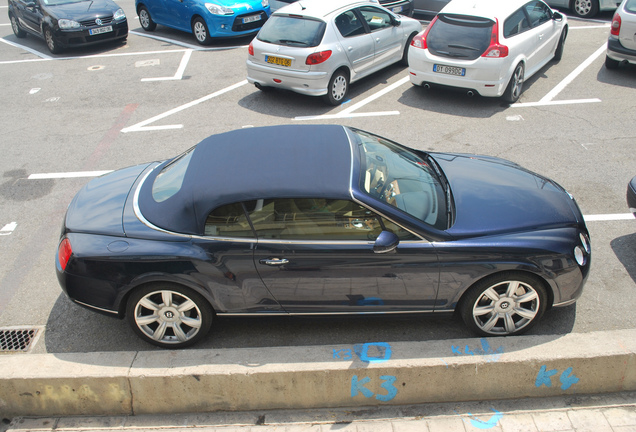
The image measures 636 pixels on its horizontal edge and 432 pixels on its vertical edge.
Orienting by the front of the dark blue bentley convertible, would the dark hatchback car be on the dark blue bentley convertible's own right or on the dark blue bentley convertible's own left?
on the dark blue bentley convertible's own left

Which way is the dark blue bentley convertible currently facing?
to the viewer's right

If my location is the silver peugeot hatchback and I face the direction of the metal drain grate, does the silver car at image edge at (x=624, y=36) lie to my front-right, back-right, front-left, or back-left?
back-left

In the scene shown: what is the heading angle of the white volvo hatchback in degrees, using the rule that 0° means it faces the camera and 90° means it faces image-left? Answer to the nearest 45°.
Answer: approximately 225°

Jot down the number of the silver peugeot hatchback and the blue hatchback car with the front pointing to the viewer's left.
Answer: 0

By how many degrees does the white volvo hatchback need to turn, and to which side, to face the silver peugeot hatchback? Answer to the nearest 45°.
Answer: approximately 135° to its left

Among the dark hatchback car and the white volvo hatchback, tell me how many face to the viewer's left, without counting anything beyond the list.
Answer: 0

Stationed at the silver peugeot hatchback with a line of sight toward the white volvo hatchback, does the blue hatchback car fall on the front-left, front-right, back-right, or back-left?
back-left

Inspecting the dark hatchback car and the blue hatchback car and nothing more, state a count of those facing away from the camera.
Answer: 0

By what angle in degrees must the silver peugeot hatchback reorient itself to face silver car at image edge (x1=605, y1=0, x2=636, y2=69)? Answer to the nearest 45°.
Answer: approximately 45° to its right

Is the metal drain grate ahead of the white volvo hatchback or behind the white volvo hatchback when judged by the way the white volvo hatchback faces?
behind

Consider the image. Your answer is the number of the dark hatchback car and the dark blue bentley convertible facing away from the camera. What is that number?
0

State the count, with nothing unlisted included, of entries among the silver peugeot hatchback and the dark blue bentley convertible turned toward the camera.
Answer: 0

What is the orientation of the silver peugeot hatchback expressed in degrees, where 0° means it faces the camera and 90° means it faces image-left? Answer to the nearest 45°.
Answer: approximately 225°

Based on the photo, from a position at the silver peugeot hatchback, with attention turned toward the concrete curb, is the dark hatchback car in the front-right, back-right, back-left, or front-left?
back-right
